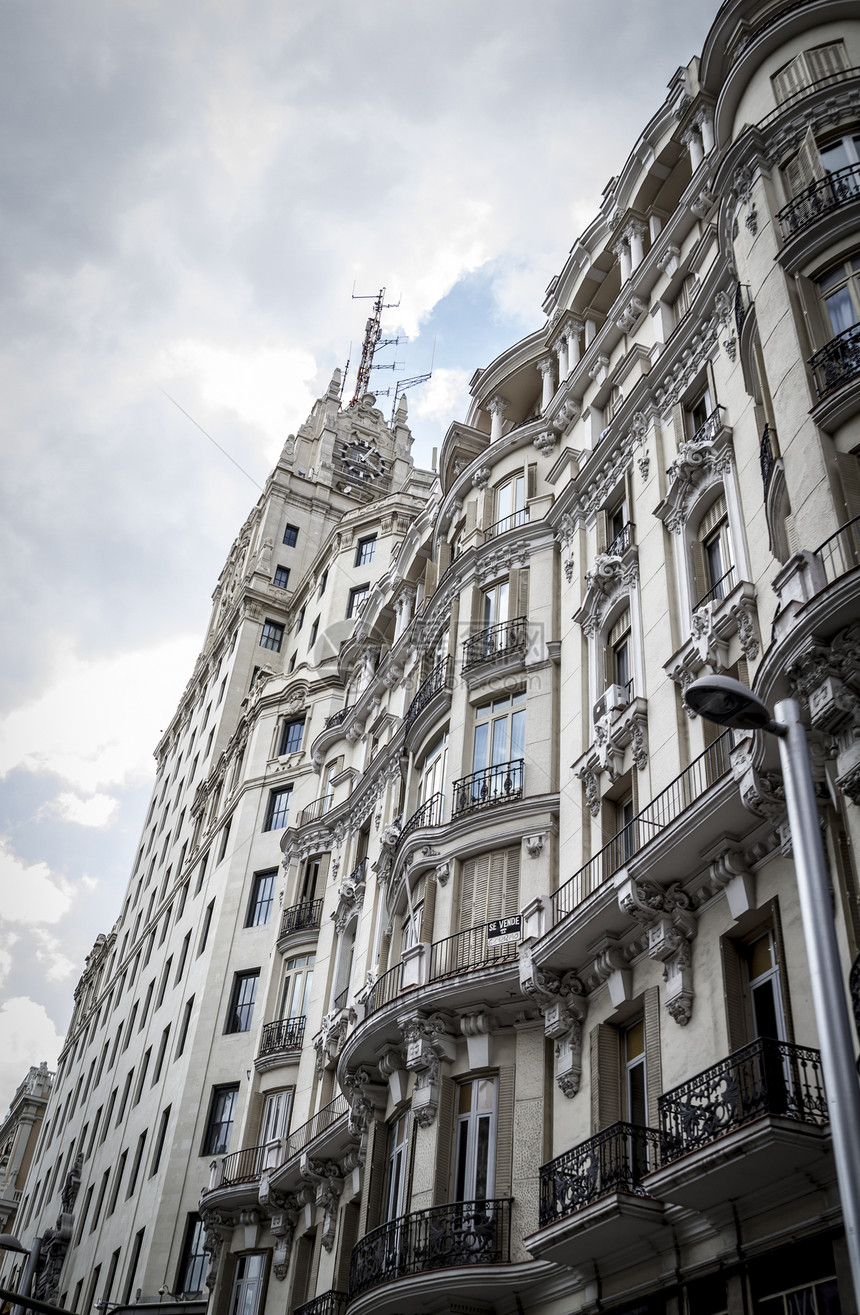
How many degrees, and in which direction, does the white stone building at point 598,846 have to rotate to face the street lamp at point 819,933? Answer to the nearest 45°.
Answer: approximately 45° to its left

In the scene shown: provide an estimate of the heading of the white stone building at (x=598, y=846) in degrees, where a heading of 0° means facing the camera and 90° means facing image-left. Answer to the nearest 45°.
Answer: approximately 45°
